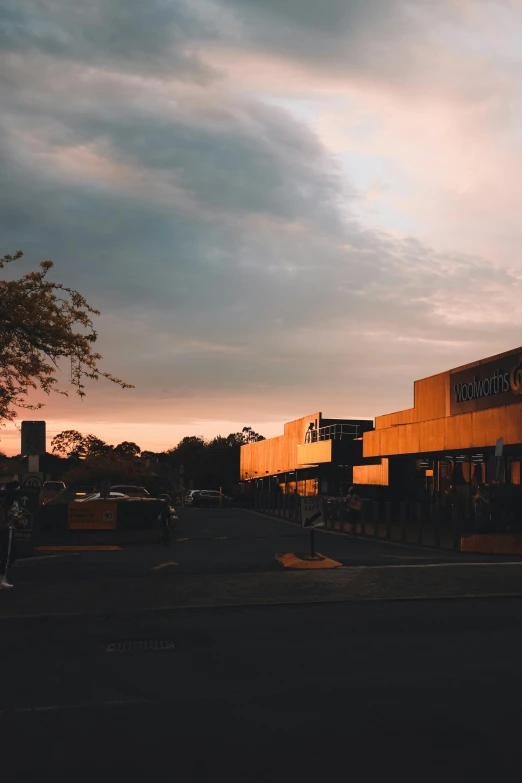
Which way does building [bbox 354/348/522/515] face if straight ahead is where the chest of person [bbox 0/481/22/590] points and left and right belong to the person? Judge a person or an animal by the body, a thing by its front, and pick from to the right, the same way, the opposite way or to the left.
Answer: the opposite way

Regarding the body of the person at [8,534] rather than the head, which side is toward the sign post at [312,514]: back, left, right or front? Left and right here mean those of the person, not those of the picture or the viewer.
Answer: front

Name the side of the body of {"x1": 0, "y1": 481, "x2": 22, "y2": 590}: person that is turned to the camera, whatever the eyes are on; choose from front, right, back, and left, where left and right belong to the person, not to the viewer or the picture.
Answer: right

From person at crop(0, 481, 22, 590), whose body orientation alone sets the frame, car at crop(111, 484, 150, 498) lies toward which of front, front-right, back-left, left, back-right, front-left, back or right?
left

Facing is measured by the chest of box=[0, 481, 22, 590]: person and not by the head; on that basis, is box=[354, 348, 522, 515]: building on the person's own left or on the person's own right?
on the person's own left

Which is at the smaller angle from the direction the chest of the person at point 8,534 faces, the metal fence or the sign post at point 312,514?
the sign post

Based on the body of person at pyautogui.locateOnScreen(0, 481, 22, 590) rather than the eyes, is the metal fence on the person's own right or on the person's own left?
on the person's own left

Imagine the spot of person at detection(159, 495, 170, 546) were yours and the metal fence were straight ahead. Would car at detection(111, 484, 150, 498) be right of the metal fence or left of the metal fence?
left

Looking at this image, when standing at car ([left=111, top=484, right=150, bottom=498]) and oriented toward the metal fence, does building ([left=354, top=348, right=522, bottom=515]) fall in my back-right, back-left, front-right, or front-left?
front-left

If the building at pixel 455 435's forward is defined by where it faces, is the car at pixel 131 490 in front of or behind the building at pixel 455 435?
in front

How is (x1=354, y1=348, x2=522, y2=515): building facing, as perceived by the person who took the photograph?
facing the viewer and to the left of the viewer
